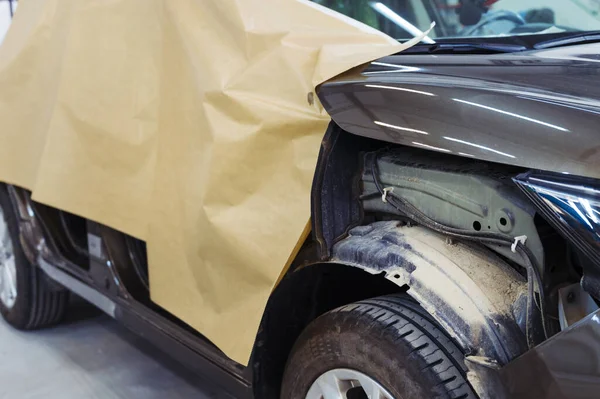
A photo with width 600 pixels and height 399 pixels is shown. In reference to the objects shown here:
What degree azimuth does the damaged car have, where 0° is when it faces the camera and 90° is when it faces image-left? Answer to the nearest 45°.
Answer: approximately 315°
